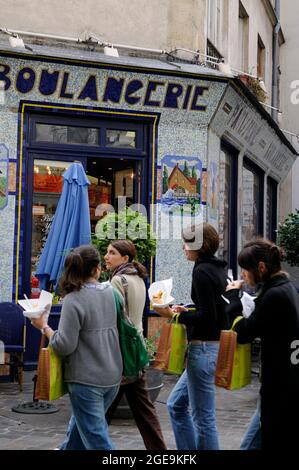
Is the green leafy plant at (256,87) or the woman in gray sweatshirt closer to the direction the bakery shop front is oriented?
the woman in gray sweatshirt

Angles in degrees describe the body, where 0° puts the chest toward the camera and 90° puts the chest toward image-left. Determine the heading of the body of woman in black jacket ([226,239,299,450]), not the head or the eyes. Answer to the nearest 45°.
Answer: approximately 90°

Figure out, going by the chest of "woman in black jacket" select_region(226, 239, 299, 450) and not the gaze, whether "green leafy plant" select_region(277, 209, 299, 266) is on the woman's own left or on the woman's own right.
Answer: on the woman's own right

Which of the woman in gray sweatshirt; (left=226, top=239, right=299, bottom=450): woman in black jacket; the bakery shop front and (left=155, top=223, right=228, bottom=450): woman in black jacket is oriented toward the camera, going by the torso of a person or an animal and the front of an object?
the bakery shop front

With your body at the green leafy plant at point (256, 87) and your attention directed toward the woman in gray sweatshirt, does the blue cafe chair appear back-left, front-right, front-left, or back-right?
front-right

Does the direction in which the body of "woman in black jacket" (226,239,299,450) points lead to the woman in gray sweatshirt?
yes

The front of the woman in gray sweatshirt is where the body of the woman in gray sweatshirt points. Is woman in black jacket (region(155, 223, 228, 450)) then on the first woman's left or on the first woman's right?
on the first woman's right

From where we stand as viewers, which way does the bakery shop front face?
facing the viewer

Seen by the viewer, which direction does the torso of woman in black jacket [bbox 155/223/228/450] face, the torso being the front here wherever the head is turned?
to the viewer's left

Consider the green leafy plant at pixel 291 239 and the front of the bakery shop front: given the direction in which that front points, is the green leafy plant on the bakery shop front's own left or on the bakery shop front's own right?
on the bakery shop front's own left
